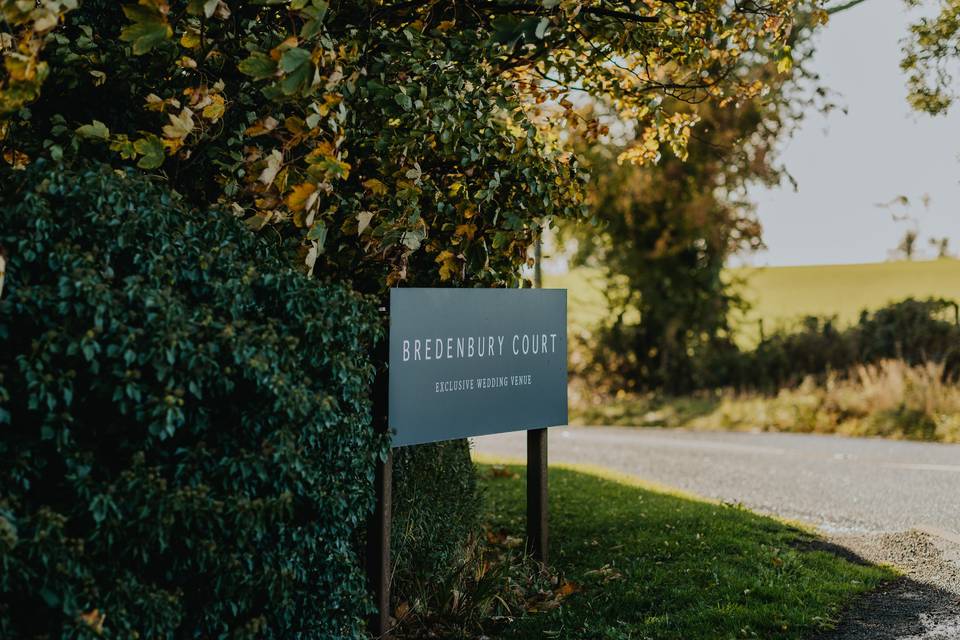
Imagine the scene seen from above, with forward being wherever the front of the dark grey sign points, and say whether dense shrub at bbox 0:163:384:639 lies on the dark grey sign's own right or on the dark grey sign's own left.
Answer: on the dark grey sign's own right

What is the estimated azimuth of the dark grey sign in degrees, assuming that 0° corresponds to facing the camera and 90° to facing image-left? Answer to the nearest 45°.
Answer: approximately 315°
